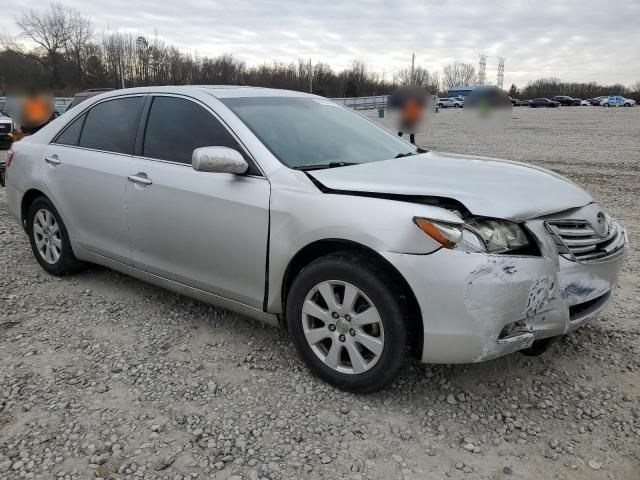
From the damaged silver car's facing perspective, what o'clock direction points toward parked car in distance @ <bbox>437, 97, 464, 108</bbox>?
The parked car in distance is roughly at 8 o'clock from the damaged silver car.

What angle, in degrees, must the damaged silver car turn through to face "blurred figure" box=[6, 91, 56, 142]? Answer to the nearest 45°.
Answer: approximately 180°

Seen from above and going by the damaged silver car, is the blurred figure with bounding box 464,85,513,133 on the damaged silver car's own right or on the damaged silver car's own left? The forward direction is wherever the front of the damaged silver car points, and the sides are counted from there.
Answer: on the damaged silver car's own left

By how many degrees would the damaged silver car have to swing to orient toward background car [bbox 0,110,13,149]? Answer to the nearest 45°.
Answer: approximately 180°

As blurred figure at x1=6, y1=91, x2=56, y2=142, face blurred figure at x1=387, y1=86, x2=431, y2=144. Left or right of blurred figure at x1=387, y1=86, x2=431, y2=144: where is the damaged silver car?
right

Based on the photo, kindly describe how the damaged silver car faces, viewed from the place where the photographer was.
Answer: facing the viewer and to the right of the viewer

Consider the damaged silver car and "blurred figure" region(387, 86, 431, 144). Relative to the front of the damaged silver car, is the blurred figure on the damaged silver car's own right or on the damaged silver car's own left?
on the damaged silver car's own left
